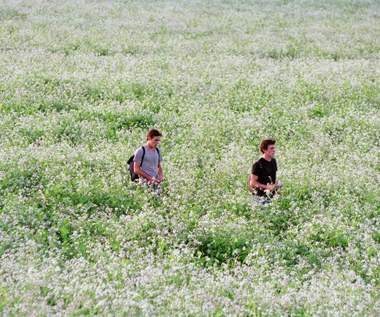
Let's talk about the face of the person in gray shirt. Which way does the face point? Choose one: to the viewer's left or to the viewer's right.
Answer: to the viewer's right

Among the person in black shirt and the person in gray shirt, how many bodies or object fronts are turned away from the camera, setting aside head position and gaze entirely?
0

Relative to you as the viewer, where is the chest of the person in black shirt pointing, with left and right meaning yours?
facing the viewer and to the right of the viewer

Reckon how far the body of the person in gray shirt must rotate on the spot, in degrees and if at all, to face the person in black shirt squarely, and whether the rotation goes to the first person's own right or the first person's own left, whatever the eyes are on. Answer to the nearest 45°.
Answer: approximately 45° to the first person's own left

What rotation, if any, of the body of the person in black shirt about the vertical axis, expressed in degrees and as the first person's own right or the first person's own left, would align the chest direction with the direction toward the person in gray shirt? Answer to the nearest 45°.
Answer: approximately 135° to the first person's own right

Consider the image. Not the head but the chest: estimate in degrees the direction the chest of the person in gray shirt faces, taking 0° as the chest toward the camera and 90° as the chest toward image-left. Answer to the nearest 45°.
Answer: approximately 315°

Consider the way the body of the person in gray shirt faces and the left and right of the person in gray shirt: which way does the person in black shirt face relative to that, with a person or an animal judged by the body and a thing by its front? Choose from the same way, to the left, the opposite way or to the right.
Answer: the same way
